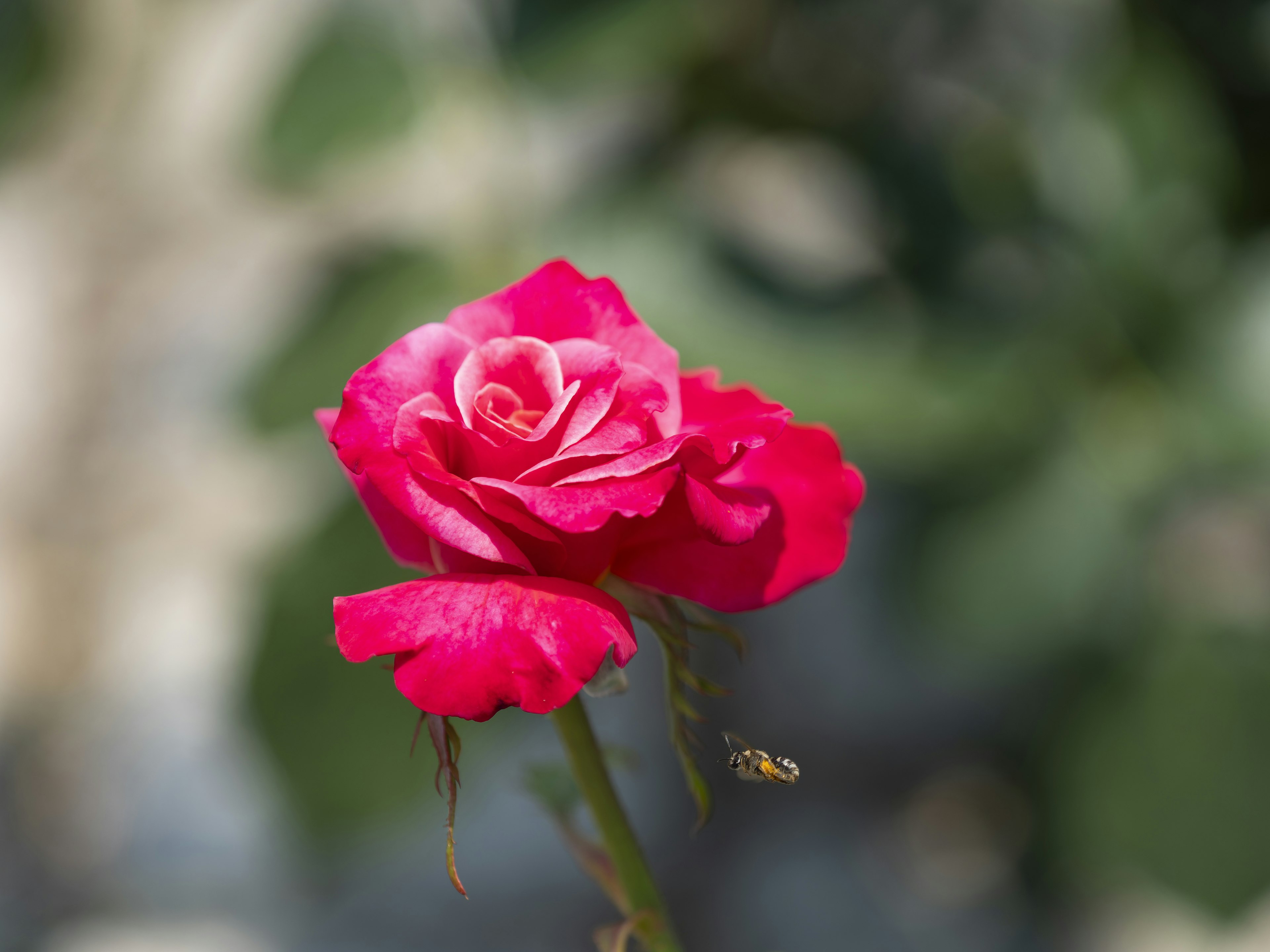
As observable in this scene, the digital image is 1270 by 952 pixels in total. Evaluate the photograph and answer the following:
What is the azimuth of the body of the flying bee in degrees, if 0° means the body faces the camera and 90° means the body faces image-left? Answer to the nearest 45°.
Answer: approximately 90°
